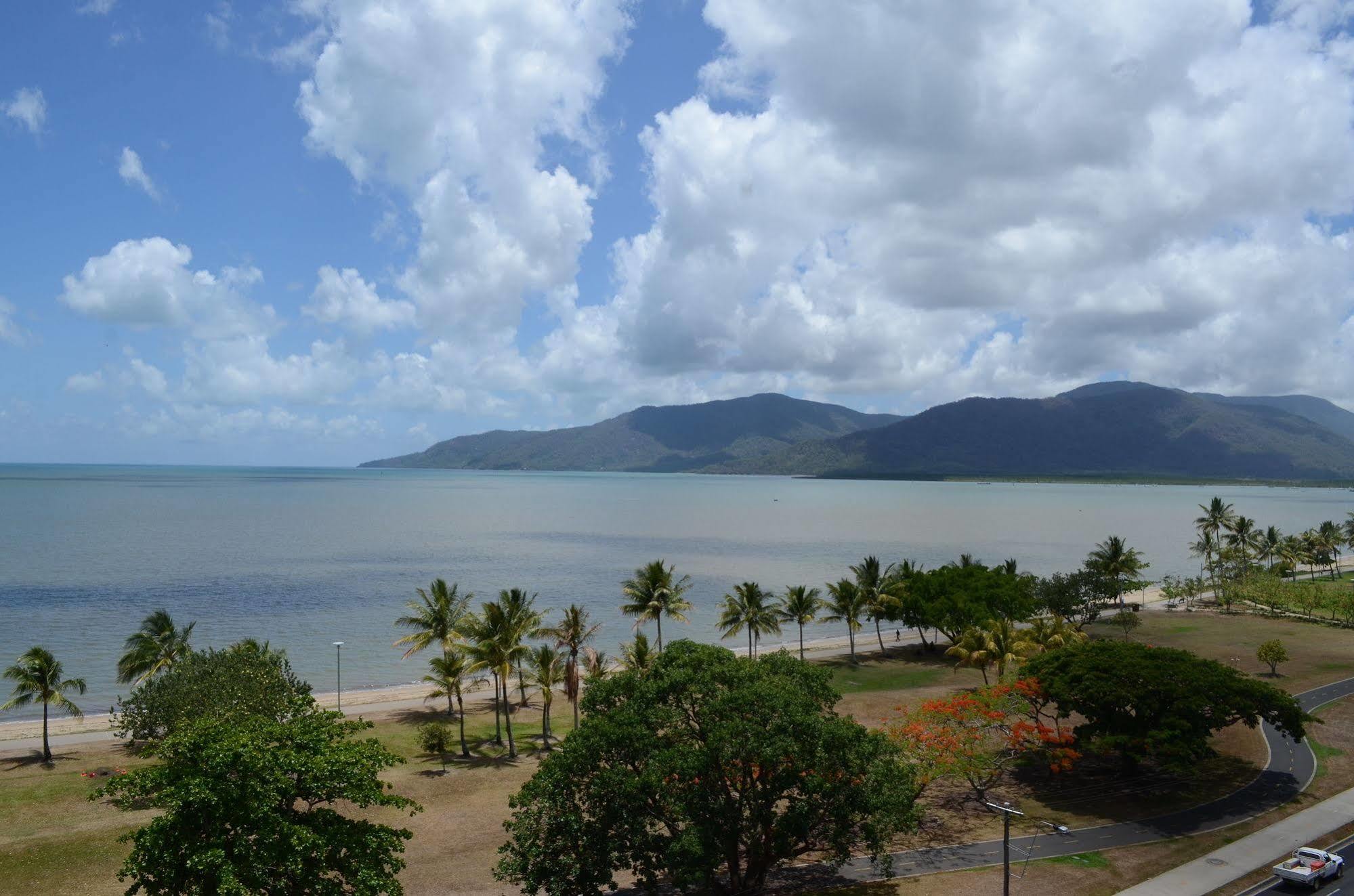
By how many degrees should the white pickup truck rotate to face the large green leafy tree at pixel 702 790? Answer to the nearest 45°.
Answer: approximately 180°

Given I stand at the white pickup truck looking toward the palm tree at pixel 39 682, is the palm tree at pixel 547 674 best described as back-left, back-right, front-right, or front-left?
front-right

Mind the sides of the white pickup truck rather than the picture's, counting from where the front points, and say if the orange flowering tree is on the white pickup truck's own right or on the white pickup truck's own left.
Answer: on the white pickup truck's own left

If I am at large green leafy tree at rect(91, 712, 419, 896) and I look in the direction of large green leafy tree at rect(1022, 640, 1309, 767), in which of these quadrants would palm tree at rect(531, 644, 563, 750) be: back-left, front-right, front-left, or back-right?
front-left

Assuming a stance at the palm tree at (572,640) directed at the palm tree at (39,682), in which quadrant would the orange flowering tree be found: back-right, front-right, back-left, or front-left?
back-left

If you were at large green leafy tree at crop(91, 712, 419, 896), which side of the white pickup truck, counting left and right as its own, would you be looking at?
back

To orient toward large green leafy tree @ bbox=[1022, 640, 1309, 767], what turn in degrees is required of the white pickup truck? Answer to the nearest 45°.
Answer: approximately 90° to its left

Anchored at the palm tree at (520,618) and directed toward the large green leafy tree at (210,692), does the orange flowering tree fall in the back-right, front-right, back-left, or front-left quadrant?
back-left

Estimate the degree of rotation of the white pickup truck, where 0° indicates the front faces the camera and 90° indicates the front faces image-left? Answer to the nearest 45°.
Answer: approximately 225°
